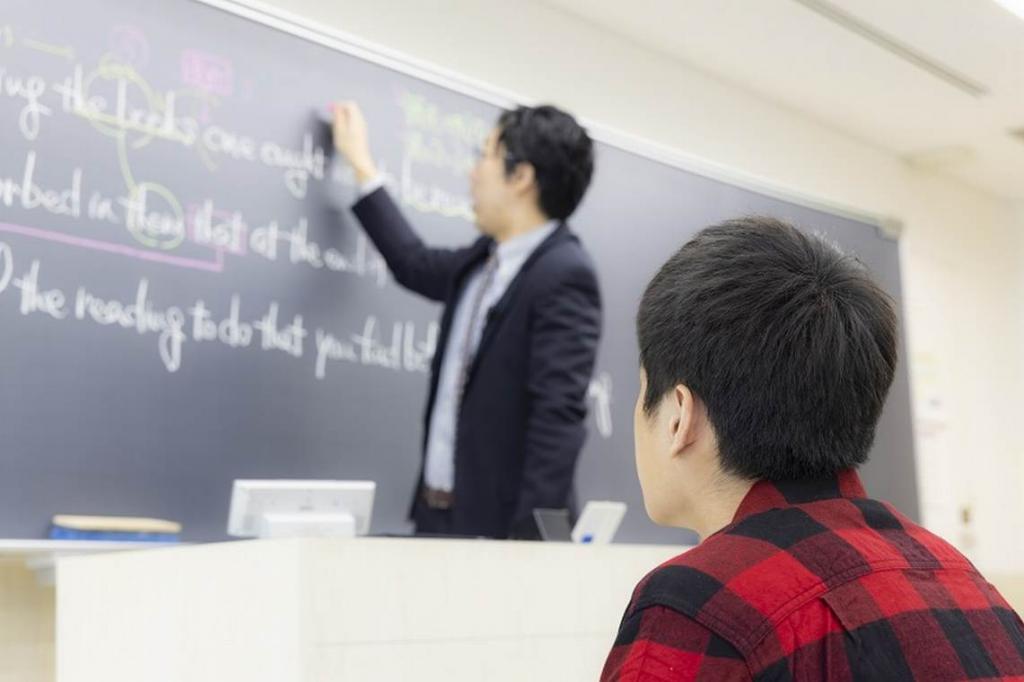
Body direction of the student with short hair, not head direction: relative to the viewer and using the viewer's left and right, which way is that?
facing away from the viewer and to the left of the viewer

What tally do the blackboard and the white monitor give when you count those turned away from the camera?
1

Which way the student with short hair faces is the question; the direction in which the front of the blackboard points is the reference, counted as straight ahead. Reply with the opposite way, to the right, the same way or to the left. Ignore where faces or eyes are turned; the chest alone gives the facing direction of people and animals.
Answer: the opposite way

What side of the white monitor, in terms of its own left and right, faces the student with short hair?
back

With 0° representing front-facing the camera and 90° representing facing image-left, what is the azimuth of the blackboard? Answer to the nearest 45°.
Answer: approximately 315°

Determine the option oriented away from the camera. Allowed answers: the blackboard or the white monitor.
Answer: the white monitor

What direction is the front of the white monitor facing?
away from the camera

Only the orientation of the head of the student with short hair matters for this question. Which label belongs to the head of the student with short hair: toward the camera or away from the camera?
away from the camera
